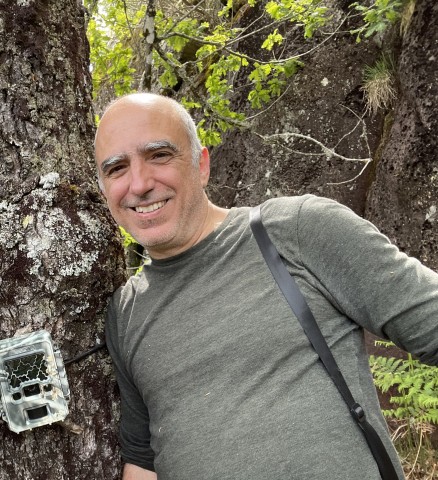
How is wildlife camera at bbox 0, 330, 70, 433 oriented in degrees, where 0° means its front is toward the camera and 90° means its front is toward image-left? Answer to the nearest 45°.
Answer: approximately 0°
